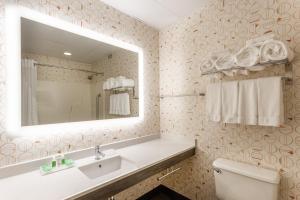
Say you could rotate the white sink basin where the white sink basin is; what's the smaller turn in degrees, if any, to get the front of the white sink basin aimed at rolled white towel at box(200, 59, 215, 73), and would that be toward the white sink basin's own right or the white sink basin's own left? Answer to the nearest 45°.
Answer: approximately 45° to the white sink basin's own left

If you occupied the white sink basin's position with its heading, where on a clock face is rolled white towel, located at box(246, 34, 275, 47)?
The rolled white towel is roughly at 11 o'clock from the white sink basin.

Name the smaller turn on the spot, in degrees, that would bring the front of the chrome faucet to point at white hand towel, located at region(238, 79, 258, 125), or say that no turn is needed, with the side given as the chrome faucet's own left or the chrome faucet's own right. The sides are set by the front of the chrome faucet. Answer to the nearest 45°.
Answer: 0° — it already faces it

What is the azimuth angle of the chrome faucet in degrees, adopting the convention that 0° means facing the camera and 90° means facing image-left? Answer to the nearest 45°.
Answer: approximately 315°

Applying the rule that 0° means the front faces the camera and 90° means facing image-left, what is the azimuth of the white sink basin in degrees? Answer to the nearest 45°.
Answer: approximately 315°

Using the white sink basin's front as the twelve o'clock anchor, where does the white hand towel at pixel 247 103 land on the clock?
The white hand towel is roughly at 11 o'clock from the white sink basin.

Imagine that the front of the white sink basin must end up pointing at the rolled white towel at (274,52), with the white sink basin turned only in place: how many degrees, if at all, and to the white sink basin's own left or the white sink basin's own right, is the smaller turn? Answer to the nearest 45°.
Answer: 0° — it already faces it

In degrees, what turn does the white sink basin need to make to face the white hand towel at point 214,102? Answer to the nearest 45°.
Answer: approximately 45° to its left
